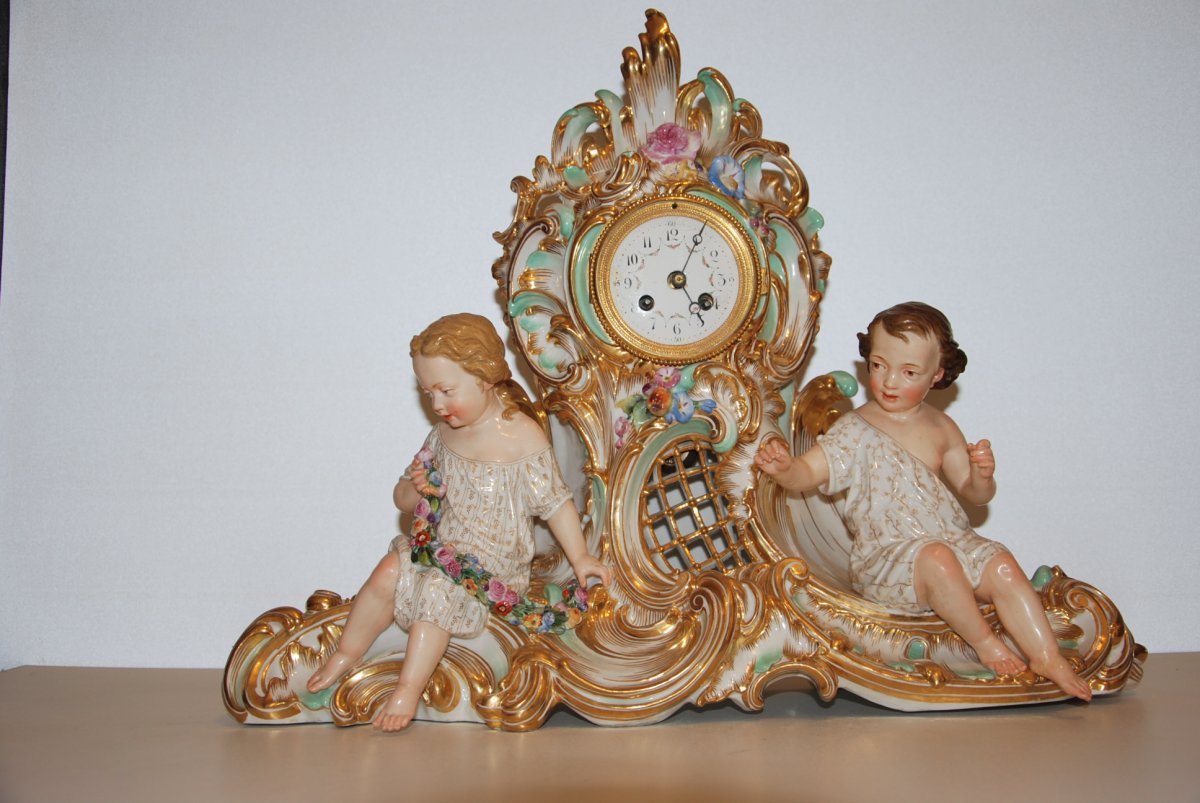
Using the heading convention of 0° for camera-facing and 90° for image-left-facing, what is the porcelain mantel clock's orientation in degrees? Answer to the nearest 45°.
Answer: approximately 0°
